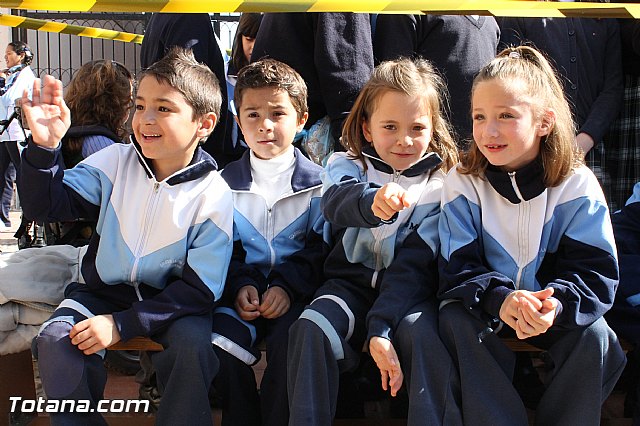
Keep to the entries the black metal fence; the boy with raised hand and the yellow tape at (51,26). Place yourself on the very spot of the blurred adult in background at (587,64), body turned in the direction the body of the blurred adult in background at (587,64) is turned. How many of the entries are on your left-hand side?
0

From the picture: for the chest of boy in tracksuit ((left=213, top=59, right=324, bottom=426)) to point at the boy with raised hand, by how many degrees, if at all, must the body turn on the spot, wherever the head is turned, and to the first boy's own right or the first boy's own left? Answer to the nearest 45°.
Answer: approximately 45° to the first boy's own right

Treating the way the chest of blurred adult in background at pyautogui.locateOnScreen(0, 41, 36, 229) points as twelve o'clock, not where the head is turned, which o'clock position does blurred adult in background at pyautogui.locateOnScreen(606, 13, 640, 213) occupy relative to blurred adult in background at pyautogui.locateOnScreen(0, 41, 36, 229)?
blurred adult in background at pyautogui.locateOnScreen(606, 13, 640, 213) is roughly at 8 o'clock from blurred adult in background at pyautogui.locateOnScreen(0, 41, 36, 229).

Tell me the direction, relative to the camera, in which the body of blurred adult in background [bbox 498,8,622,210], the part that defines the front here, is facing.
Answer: toward the camera

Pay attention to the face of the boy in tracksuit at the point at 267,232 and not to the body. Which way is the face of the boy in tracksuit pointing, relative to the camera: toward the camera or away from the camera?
toward the camera

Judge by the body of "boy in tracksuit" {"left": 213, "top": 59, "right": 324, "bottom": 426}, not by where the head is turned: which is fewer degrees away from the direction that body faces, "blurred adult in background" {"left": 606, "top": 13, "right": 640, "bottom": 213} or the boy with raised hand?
the boy with raised hand

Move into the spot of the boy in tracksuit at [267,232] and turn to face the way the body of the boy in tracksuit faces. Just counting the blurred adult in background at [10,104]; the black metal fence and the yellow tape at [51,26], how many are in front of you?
0

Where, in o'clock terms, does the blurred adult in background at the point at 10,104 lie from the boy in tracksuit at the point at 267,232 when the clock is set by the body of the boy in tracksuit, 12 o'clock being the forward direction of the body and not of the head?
The blurred adult in background is roughly at 5 o'clock from the boy in tracksuit.

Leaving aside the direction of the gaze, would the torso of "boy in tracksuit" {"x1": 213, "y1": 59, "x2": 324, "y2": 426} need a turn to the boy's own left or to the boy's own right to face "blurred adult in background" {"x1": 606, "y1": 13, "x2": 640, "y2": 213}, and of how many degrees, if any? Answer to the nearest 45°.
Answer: approximately 135° to the boy's own left

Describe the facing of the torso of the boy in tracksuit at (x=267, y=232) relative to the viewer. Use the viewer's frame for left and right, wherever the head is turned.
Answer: facing the viewer

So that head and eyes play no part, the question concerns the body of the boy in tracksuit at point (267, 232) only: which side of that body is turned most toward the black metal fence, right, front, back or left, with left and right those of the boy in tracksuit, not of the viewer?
back

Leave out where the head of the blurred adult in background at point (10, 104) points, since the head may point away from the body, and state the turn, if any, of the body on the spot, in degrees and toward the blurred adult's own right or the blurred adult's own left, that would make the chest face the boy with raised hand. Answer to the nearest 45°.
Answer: approximately 90° to the blurred adult's own left

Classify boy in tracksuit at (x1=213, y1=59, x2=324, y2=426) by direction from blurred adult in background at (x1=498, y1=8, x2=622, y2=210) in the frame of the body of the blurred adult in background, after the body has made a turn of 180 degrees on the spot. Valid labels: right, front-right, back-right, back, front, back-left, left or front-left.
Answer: back-left
